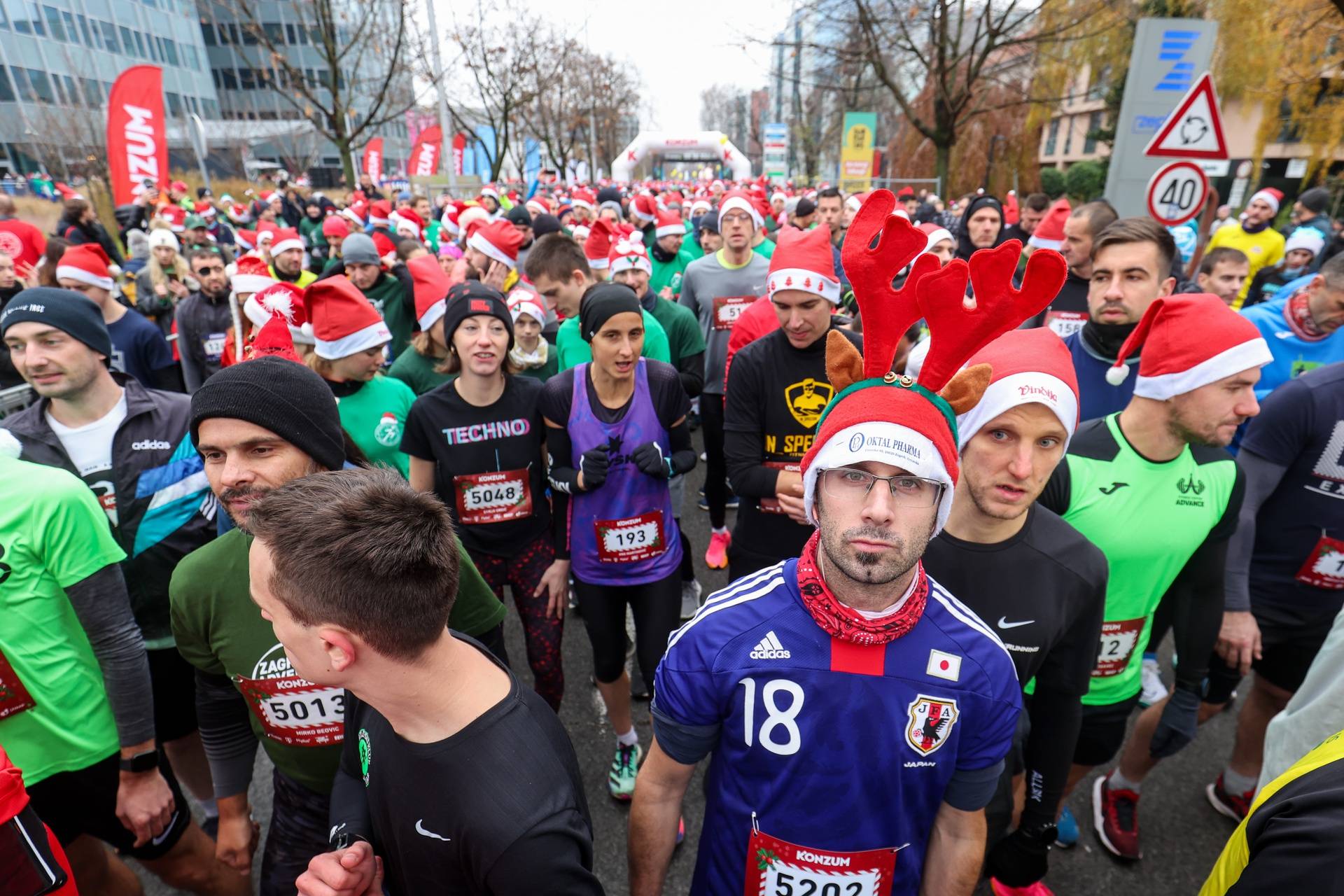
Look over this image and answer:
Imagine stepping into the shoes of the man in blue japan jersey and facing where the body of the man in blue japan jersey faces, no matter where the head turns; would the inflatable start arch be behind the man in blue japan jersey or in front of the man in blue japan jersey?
behind

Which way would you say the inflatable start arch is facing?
toward the camera

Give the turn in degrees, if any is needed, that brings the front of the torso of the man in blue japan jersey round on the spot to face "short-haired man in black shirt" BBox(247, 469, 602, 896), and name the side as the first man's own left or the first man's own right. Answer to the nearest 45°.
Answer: approximately 45° to the first man's own right

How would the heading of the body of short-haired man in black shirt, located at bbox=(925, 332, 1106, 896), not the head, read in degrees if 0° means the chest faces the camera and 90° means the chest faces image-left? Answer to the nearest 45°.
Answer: approximately 0°

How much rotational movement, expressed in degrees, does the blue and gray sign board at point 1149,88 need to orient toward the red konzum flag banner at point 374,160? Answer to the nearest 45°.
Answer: approximately 90° to its right

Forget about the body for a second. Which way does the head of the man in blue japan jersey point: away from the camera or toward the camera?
toward the camera

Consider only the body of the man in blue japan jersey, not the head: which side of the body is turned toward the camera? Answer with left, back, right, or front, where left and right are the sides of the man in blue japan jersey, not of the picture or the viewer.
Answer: front

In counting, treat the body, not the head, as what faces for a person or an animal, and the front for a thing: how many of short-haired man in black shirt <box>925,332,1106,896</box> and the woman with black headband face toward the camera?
2

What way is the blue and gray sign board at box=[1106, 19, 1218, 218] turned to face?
toward the camera

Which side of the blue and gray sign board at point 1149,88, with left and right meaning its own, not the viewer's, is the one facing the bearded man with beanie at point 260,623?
front

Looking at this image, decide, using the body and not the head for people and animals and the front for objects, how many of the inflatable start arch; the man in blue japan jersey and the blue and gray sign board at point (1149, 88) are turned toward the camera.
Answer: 3

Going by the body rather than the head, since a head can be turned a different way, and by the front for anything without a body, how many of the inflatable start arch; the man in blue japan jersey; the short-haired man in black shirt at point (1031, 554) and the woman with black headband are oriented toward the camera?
4

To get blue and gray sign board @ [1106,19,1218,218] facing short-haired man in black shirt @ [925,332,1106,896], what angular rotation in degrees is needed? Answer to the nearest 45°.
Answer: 0° — it already faces them

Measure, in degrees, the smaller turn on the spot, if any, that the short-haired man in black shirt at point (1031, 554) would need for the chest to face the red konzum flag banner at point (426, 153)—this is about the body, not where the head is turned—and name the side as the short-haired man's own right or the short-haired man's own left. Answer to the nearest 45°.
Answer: approximately 135° to the short-haired man's own right

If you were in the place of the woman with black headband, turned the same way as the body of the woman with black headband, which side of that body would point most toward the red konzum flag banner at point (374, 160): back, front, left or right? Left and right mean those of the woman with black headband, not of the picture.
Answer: back

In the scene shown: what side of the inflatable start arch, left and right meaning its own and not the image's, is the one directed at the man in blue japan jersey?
front

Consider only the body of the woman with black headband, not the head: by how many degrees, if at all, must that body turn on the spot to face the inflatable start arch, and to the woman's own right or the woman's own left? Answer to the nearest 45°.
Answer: approximately 180°

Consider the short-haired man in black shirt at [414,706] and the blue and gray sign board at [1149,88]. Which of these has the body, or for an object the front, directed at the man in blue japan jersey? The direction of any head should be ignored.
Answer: the blue and gray sign board

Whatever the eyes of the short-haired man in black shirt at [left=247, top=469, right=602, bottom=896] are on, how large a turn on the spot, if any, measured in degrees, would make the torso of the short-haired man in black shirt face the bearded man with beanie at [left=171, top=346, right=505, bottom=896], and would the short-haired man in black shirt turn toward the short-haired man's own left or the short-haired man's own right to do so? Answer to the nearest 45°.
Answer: approximately 90° to the short-haired man's own right
